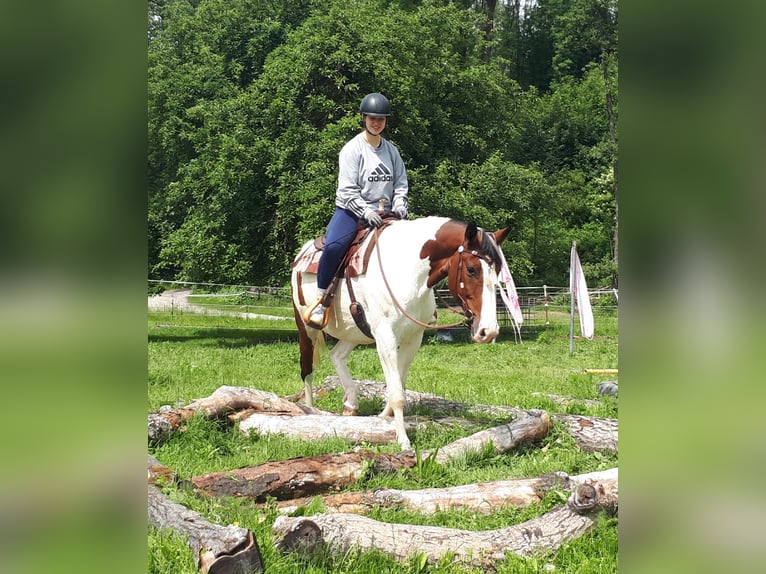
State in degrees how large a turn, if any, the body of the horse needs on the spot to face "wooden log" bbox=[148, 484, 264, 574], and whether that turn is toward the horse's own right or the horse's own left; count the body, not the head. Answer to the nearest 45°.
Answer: approximately 45° to the horse's own right

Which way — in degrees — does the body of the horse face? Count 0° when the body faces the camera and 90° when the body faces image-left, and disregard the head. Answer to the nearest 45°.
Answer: approximately 315°

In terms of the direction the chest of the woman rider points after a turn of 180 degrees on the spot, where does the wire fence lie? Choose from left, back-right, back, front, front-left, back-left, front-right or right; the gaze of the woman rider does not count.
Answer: front-right

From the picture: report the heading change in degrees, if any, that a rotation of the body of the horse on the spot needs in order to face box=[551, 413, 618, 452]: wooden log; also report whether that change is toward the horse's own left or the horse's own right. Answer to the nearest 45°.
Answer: approximately 45° to the horse's own left
